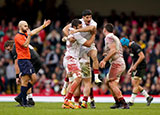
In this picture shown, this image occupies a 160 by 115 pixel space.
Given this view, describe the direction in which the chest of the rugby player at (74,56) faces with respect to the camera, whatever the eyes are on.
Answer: to the viewer's right

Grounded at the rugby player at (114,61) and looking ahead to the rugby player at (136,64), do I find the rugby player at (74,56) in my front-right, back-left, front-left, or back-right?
back-left

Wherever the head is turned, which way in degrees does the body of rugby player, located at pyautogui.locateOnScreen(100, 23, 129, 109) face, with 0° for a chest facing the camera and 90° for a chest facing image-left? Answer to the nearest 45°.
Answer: approximately 90°

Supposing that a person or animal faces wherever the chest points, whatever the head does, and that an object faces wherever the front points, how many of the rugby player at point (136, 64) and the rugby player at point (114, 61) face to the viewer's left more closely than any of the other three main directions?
2

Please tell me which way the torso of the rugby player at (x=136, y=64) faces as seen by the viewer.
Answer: to the viewer's left

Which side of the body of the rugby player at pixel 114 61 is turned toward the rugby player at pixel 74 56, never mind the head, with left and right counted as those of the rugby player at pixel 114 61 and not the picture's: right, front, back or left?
front

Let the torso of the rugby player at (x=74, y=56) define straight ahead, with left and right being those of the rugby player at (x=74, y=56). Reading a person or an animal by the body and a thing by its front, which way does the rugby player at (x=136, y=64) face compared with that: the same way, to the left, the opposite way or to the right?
the opposite way

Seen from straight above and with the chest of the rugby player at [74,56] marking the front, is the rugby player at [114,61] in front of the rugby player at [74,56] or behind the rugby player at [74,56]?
in front
